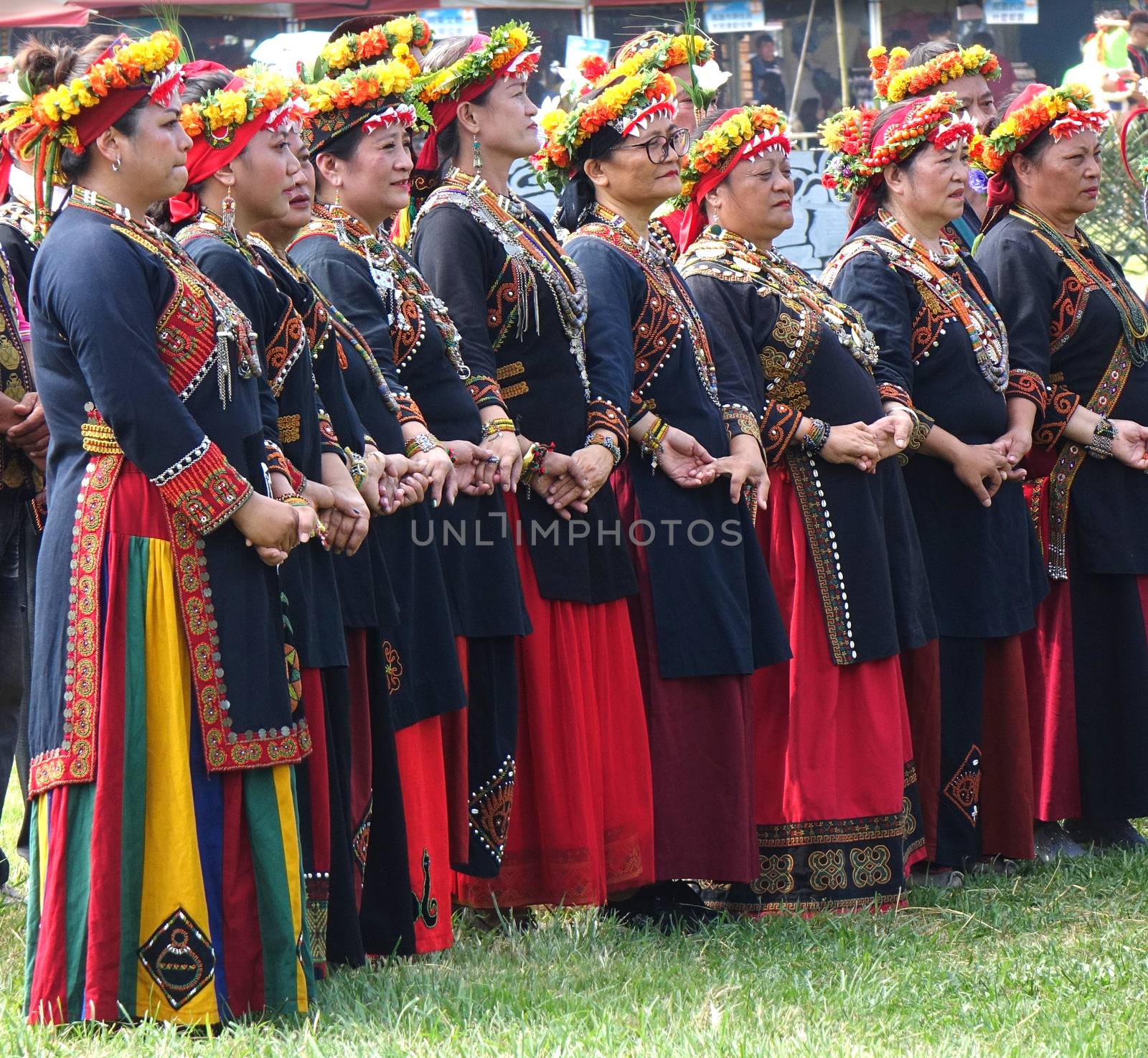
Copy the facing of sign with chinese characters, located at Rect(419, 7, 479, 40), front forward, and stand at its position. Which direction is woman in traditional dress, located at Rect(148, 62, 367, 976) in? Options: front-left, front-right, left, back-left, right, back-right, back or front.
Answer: front

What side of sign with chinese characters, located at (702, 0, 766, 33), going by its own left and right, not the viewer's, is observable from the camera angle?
front

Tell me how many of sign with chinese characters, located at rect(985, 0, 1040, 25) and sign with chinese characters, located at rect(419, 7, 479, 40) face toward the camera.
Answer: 2

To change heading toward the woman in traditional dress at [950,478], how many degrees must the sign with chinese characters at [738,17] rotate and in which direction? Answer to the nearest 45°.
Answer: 0° — it already faces them

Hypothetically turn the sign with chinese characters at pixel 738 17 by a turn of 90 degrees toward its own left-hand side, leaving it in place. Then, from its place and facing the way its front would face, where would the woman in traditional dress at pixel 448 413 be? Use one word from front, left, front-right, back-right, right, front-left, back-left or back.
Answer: right

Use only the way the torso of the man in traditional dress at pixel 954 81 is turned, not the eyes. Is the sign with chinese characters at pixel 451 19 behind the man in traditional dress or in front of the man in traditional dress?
behind

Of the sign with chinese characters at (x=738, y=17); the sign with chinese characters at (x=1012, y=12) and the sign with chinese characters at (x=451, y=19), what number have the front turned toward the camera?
3

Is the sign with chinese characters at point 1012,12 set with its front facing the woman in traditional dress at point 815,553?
yes

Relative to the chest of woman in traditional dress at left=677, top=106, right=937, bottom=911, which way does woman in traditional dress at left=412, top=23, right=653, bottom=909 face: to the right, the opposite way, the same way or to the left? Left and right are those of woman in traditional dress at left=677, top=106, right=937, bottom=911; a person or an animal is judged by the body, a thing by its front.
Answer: the same way

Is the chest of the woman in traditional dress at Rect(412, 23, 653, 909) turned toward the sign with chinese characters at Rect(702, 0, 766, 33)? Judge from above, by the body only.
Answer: no

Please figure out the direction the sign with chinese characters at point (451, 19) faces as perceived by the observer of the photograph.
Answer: facing the viewer
